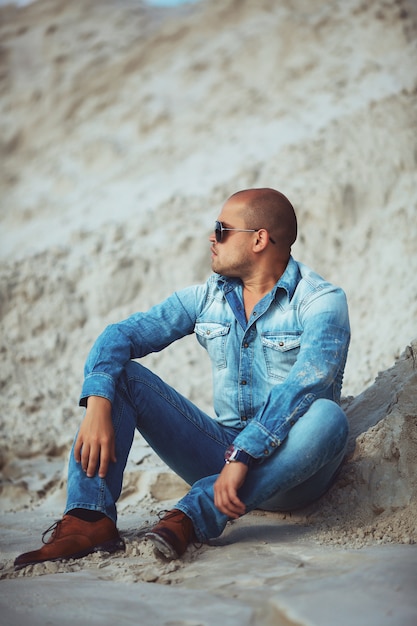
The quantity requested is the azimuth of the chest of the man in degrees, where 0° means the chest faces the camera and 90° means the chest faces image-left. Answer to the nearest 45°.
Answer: approximately 45°

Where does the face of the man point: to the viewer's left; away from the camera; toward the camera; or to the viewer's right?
to the viewer's left
